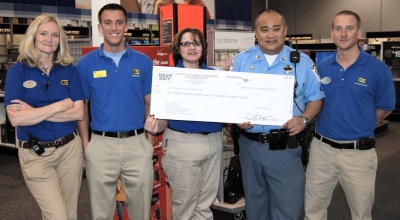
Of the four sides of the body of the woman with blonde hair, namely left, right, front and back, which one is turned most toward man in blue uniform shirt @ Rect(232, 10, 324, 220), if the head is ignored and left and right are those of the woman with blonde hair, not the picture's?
left

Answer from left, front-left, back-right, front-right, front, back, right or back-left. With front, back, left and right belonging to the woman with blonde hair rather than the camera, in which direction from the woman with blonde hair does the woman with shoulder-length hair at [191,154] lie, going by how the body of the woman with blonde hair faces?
left

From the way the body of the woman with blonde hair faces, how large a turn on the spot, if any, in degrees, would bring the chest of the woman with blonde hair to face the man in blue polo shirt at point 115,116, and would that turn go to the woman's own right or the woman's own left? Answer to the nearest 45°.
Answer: approximately 90° to the woman's own left

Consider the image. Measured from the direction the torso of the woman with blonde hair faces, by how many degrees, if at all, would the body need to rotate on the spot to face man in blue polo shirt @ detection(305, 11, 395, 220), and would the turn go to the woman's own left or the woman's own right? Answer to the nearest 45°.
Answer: approximately 90° to the woman's own left

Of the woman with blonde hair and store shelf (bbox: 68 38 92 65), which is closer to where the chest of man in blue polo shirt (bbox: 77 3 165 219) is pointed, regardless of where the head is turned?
the woman with blonde hair

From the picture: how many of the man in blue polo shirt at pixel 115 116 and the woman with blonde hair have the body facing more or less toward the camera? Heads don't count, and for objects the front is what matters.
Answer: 2

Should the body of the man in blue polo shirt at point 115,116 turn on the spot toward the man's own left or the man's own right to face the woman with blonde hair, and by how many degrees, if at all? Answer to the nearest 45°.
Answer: approximately 90° to the man's own right

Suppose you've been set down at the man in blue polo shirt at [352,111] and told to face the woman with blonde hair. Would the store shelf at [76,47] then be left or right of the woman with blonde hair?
right

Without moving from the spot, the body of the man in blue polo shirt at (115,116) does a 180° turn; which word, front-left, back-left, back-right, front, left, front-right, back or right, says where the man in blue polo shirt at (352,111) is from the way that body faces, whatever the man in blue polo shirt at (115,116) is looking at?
right

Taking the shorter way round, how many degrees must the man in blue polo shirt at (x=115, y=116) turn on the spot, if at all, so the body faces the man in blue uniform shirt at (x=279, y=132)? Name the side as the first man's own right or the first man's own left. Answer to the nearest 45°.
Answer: approximately 90° to the first man's own left

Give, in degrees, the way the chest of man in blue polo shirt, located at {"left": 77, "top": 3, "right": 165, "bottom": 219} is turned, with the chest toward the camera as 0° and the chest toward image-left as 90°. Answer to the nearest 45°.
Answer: approximately 0°

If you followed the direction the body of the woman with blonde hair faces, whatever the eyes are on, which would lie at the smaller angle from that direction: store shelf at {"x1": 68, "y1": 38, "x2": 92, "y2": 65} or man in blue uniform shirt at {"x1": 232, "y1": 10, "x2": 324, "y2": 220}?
the man in blue uniform shirt
